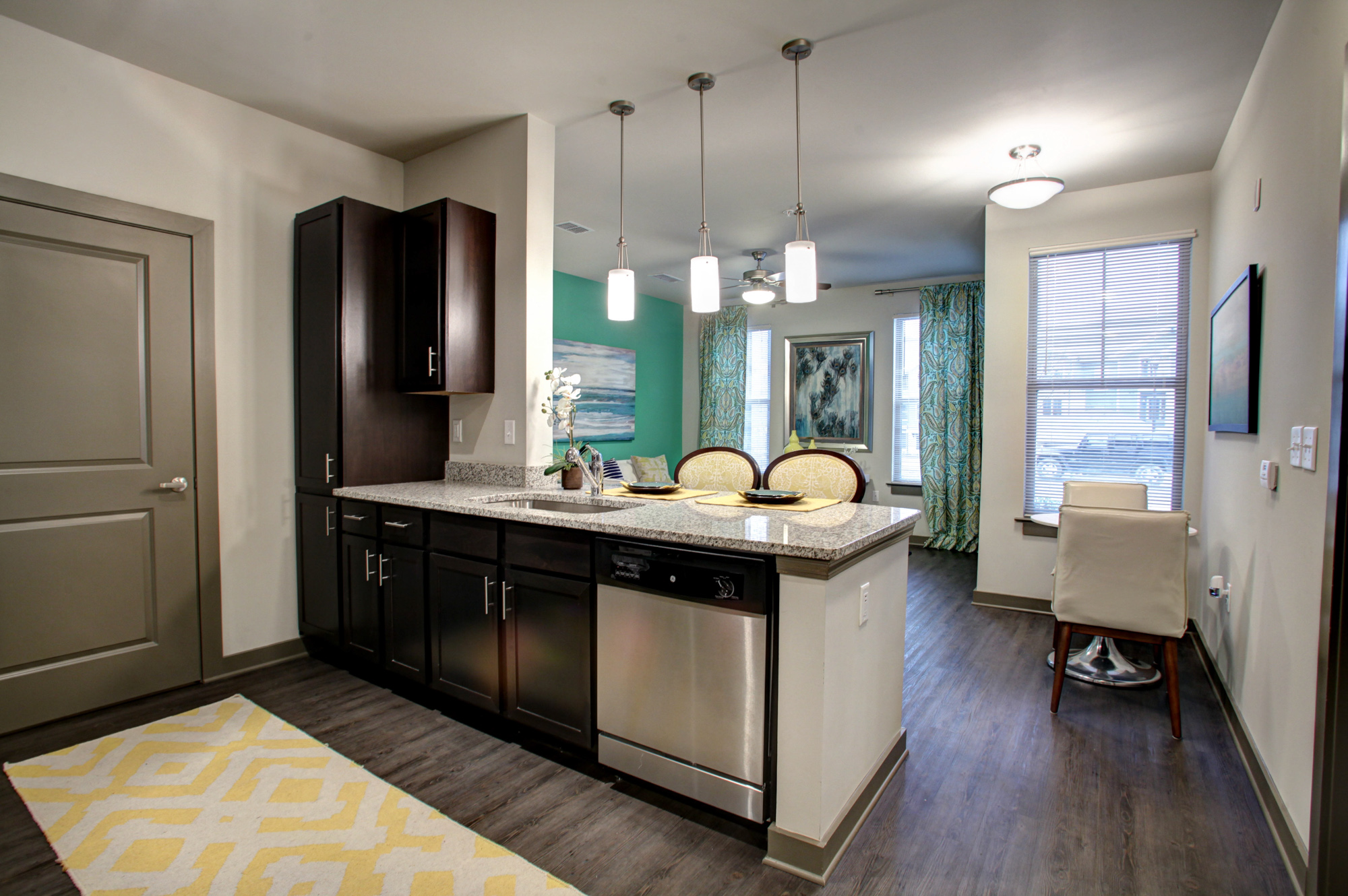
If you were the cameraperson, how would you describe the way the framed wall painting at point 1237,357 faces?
facing to the left of the viewer

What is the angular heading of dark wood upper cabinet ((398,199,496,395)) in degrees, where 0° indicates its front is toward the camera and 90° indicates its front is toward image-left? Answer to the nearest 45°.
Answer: approximately 45°

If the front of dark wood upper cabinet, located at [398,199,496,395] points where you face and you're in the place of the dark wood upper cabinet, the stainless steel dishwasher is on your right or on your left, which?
on your left

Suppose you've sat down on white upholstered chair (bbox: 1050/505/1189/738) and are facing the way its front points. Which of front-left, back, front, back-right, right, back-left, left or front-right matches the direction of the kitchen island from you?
back-left

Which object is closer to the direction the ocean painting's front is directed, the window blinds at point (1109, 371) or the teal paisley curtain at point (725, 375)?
the window blinds

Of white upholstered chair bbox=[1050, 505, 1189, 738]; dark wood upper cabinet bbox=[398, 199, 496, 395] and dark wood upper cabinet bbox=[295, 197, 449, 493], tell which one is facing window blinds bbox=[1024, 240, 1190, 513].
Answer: the white upholstered chair

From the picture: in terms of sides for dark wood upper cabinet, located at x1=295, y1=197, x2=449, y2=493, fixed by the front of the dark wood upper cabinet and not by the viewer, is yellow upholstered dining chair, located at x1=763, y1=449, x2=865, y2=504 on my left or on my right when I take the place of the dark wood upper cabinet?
on my left

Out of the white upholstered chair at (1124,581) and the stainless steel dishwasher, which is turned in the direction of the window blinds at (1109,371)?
the white upholstered chair

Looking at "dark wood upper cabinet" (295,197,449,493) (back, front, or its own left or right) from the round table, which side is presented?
left

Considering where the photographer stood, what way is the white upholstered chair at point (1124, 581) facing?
facing away from the viewer

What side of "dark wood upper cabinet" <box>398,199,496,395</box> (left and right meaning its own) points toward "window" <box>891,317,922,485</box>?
back

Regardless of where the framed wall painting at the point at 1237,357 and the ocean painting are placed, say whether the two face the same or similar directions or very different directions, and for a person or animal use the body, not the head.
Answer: very different directions

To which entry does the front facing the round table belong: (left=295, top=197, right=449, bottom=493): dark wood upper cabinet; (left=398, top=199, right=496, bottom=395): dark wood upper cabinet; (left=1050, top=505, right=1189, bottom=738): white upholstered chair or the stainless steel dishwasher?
the white upholstered chair

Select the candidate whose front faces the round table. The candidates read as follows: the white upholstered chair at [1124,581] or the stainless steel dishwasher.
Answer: the white upholstered chair
